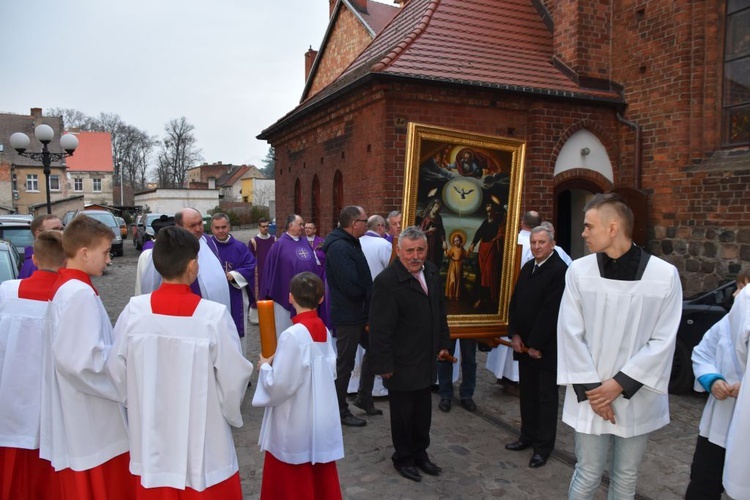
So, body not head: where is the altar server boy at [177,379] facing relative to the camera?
away from the camera

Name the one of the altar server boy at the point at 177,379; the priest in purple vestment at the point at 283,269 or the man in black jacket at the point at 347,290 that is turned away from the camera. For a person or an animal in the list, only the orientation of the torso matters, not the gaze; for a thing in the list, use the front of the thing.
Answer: the altar server boy

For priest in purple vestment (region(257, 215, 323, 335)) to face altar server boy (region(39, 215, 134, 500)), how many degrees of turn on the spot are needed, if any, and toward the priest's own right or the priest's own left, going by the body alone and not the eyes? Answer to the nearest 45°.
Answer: approximately 45° to the priest's own right

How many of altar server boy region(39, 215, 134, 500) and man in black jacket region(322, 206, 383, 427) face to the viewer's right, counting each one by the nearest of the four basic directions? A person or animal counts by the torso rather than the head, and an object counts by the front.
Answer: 2

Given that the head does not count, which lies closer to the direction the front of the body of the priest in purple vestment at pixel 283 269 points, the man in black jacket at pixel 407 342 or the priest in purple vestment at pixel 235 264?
the man in black jacket

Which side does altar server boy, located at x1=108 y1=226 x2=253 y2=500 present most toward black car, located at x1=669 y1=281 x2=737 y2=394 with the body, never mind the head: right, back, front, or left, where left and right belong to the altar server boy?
right

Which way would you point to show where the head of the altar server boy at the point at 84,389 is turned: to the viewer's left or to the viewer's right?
to the viewer's right

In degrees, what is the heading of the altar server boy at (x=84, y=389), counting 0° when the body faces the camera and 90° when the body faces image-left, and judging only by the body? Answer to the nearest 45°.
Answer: approximately 270°

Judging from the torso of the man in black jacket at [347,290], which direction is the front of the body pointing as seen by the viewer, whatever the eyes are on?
to the viewer's right

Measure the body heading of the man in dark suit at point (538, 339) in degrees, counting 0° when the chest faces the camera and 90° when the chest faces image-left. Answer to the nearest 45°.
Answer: approximately 45°

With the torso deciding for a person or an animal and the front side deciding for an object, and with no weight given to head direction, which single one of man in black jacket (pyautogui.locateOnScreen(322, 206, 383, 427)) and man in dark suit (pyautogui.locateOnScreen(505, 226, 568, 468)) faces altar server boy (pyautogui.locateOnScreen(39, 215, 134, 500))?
the man in dark suit

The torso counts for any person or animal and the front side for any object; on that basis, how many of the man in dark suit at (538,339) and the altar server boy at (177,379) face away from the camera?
1

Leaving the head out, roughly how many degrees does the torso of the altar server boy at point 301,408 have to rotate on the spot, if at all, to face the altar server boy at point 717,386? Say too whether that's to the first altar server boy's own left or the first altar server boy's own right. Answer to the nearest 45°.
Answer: approximately 135° to the first altar server boy's own right

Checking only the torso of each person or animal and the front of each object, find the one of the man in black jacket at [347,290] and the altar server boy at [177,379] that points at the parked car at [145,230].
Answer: the altar server boy

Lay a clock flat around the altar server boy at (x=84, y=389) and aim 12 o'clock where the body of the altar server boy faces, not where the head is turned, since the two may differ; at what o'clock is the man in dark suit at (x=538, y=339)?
The man in dark suit is roughly at 12 o'clock from the altar server boy.
